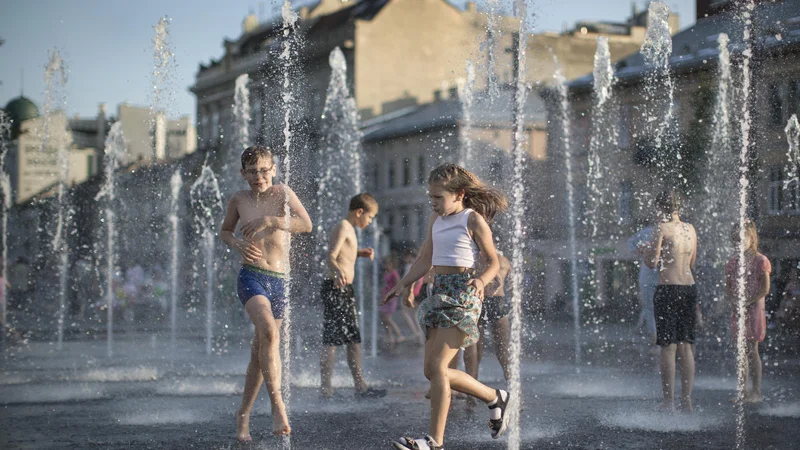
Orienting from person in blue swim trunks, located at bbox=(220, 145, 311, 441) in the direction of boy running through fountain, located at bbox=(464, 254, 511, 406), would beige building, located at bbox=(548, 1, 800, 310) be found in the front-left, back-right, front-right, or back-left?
front-left

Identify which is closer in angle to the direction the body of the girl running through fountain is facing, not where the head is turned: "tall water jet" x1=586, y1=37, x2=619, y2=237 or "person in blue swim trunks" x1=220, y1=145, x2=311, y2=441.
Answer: the person in blue swim trunks

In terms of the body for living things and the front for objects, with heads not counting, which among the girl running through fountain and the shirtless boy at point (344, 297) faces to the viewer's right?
the shirtless boy

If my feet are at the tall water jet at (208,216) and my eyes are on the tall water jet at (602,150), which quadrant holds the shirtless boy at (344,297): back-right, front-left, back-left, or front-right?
front-right

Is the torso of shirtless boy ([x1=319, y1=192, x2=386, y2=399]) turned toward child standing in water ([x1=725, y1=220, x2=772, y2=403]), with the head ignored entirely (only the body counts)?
yes

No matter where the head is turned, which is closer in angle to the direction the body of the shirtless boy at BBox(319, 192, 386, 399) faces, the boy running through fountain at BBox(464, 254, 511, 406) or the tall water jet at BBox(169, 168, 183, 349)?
the boy running through fountain

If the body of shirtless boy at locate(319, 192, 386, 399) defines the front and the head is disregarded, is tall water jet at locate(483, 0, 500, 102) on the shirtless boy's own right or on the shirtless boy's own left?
on the shirtless boy's own left

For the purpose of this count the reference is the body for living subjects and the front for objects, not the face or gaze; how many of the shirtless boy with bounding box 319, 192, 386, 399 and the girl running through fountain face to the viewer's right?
1

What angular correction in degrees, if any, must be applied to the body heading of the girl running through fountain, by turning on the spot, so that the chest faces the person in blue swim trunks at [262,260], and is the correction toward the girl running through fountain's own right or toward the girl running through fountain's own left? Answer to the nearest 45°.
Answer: approximately 90° to the girl running through fountain's own right

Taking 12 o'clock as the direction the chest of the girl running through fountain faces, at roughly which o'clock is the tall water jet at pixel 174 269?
The tall water jet is roughly at 4 o'clock from the girl running through fountain.

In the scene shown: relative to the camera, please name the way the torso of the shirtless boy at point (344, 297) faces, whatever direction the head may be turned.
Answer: to the viewer's right

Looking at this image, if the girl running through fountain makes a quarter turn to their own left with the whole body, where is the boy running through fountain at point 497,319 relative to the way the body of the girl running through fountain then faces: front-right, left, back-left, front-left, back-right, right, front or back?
back-left

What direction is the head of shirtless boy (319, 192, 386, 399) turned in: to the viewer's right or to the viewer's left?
to the viewer's right

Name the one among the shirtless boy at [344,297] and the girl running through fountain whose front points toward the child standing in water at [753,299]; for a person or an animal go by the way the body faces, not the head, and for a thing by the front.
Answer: the shirtless boy
